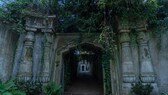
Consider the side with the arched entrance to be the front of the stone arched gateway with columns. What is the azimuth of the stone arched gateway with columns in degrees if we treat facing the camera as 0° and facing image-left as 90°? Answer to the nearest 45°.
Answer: approximately 0°
